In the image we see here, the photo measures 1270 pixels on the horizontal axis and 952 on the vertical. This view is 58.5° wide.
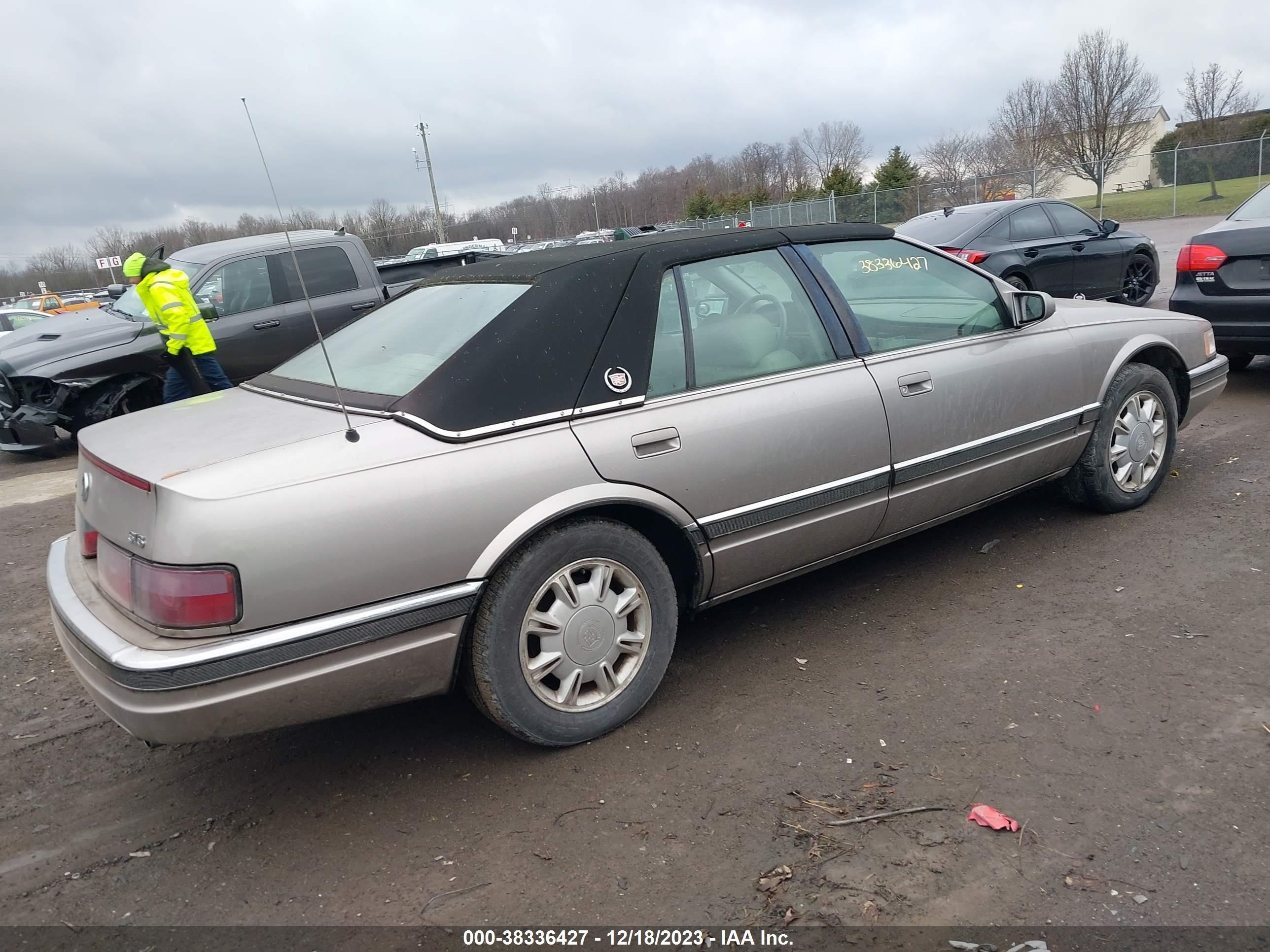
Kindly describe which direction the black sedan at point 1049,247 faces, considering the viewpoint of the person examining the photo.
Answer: facing away from the viewer and to the right of the viewer

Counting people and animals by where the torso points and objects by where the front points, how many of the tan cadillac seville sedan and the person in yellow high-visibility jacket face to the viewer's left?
1

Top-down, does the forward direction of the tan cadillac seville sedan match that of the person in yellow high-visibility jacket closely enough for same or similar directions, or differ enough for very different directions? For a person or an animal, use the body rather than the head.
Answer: very different directions

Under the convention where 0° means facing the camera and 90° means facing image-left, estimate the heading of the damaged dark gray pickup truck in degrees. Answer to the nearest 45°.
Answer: approximately 45°

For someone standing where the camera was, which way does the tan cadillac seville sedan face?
facing away from the viewer and to the right of the viewer

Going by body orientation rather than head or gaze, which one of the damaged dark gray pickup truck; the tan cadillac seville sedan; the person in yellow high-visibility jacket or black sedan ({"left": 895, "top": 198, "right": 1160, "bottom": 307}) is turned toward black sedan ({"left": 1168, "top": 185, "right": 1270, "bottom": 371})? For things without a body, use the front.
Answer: the tan cadillac seville sedan

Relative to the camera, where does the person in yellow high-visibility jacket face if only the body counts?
to the viewer's left

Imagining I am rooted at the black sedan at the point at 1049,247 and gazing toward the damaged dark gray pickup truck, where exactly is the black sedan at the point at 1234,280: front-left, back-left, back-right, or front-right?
front-left

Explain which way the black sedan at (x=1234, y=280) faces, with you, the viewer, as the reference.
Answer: facing away from the viewer and to the right of the viewer

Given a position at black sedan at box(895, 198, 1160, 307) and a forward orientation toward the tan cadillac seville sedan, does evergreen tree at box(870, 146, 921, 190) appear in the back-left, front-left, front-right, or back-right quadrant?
back-right

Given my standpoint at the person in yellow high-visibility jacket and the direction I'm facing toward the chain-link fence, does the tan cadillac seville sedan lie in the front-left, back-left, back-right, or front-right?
back-right

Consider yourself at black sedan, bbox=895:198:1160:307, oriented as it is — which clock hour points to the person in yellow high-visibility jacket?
The person in yellow high-visibility jacket is roughly at 6 o'clock from the black sedan.

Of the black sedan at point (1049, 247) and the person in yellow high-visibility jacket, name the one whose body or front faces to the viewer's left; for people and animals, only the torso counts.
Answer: the person in yellow high-visibility jacket

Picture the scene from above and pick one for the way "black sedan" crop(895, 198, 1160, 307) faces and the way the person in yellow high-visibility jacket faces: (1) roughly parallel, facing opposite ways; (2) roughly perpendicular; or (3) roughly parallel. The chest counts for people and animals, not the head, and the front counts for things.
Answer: roughly parallel, facing opposite ways

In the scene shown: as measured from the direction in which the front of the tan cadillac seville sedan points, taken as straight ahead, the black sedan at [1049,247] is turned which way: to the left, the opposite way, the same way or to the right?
the same way

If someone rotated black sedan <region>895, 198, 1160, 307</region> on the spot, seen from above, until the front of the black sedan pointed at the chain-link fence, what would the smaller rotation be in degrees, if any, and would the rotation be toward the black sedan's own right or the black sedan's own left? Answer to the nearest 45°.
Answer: approximately 45° to the black sedan's own left
